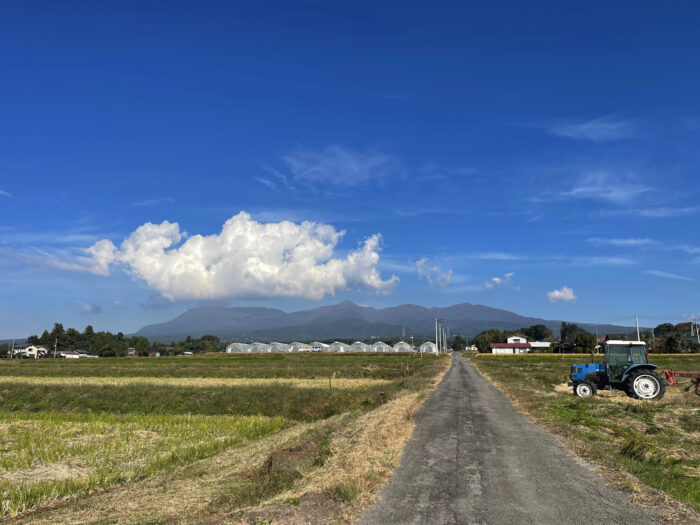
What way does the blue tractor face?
to the viewer's left
